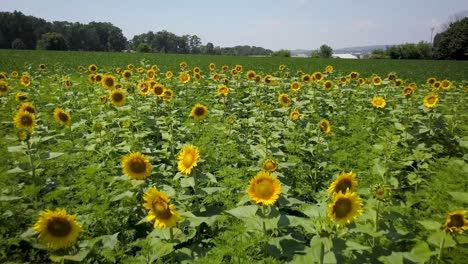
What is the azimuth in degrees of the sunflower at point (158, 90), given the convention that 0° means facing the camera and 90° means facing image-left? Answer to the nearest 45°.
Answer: approximately 0°
